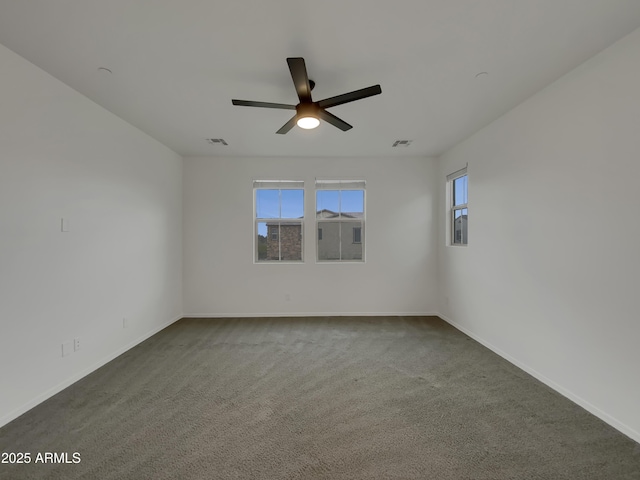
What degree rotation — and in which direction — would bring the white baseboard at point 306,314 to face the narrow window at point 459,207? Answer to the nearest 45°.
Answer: approximately 90° to its left

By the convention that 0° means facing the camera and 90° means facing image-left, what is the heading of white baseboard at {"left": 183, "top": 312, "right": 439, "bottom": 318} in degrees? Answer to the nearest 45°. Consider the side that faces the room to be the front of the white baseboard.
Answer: approximately 0°

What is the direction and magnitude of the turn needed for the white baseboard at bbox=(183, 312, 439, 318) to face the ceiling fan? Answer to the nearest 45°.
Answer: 0° — it already faces it
